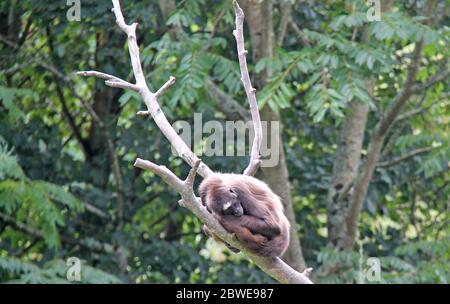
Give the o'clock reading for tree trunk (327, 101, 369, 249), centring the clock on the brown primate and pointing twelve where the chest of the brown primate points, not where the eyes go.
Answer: The tree trunk is roughly at 5 o'clock from the brown primate.

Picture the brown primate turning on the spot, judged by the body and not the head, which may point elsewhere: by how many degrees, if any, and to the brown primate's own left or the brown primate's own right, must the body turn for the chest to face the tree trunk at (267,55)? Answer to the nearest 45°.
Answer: approximately 135° to the brown primate's own right

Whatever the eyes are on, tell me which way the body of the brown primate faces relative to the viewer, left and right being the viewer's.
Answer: facing the viewer and to the left of the viewer
